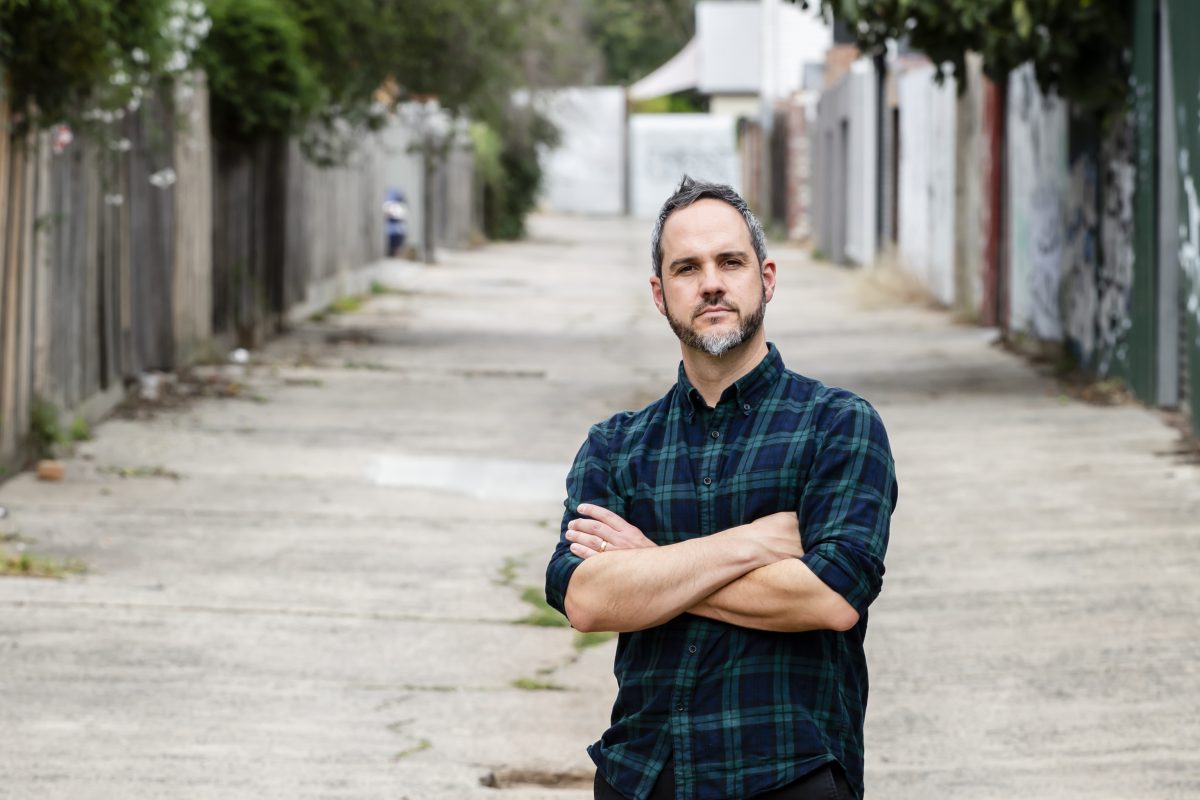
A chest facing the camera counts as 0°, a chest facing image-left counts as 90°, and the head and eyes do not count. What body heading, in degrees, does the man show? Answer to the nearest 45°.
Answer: approximately 0°

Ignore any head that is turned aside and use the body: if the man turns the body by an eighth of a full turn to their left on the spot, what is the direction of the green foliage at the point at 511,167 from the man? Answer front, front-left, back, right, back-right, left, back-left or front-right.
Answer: back-left

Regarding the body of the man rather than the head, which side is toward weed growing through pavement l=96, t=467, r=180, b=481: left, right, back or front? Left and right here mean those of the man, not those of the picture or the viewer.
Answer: back

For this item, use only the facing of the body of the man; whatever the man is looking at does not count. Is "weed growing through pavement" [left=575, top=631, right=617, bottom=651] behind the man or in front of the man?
behind

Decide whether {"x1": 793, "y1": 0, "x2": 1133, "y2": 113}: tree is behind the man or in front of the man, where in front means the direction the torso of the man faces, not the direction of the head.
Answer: behind

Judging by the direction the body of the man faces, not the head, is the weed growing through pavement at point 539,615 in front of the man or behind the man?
behind

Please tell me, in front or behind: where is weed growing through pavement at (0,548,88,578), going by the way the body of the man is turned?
behind

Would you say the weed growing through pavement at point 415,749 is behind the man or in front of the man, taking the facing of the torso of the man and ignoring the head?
behind

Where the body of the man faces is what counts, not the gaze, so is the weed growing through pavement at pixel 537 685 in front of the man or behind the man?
behind

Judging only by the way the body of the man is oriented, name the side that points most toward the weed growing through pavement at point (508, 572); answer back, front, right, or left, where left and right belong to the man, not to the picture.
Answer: back
